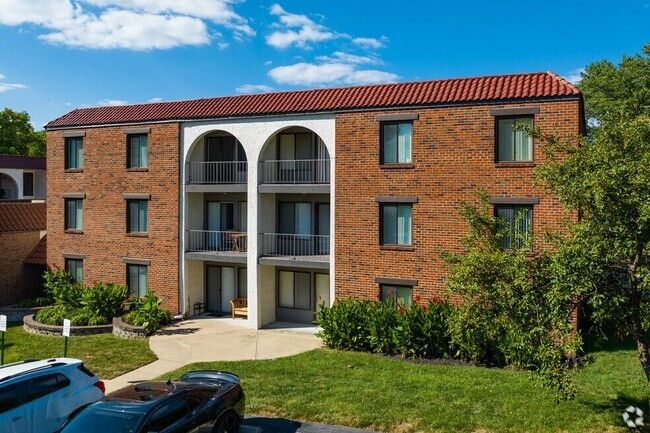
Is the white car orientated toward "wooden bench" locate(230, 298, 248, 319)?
no

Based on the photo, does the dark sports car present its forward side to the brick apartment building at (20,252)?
no

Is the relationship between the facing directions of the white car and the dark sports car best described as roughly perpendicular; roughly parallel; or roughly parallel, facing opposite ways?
roughly parallel

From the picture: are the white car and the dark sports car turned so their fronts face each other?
no

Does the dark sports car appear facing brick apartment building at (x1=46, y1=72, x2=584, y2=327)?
no

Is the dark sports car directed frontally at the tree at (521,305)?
no

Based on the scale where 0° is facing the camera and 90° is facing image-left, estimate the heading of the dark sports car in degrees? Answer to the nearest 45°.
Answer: approximately 45°

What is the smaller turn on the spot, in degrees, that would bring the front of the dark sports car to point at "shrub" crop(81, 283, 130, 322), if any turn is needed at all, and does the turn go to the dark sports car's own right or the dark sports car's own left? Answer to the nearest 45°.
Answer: approximately 135° to the dark sports car's own right
